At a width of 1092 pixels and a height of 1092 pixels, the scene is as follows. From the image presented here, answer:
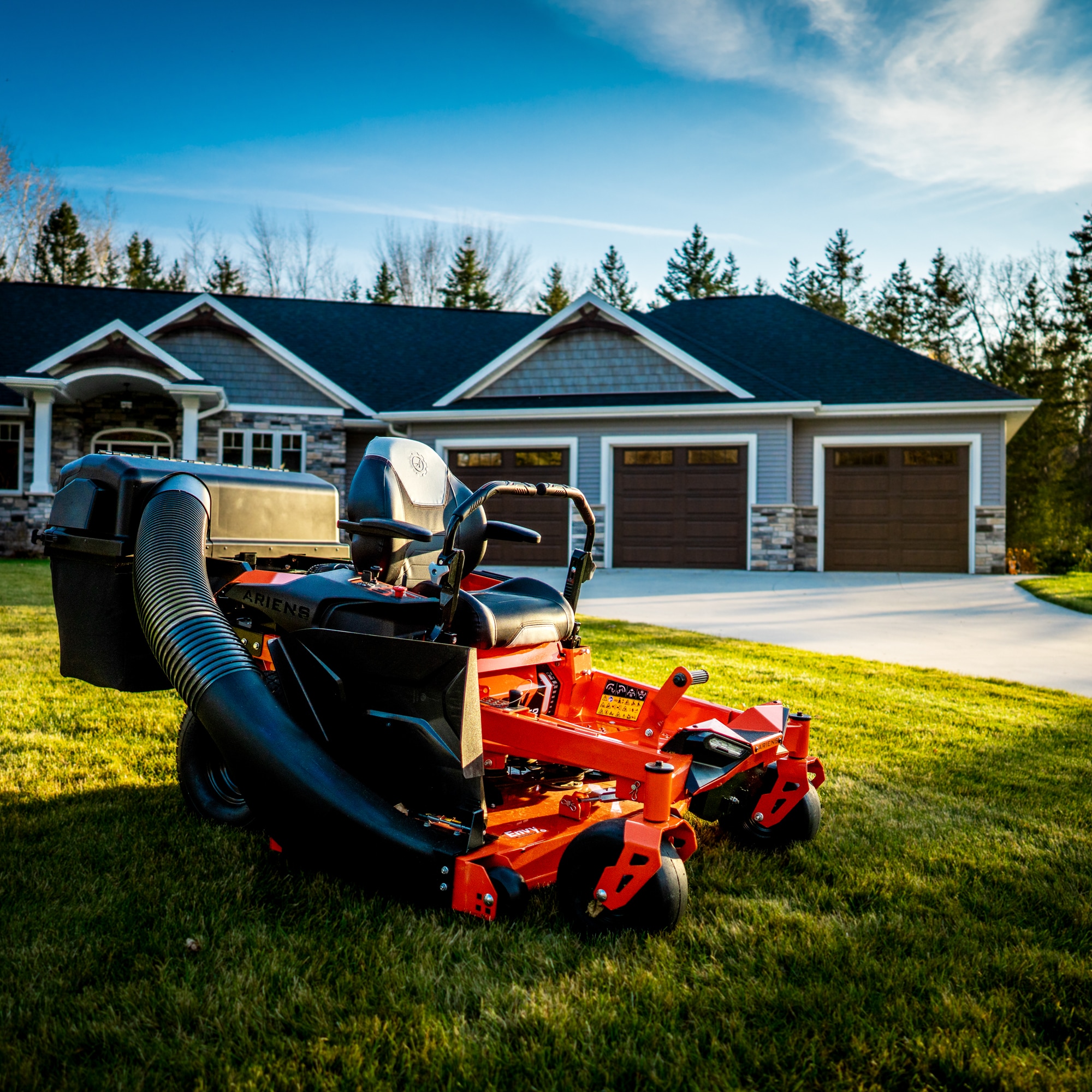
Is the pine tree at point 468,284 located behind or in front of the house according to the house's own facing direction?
behind

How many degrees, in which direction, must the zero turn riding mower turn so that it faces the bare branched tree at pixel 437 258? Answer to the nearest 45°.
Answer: approximately 135° to its left

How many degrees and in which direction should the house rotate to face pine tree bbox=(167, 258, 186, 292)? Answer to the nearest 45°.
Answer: approximately 135° to its right

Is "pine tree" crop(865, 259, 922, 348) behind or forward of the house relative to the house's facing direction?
behind

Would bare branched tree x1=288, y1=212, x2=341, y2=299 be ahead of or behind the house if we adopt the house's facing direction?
behind

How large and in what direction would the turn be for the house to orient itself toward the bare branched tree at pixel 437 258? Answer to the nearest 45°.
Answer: approximately 180°

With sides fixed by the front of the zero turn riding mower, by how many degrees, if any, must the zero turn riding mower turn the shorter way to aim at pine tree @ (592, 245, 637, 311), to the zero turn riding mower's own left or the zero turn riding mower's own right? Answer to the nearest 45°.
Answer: approximately 135° to the zero turn riding mower's own left

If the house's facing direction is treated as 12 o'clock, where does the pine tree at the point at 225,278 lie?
The pine tree is roughly at 5 o'clock from the house.

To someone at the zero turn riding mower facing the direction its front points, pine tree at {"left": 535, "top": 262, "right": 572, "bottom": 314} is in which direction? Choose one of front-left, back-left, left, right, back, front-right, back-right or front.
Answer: back-left

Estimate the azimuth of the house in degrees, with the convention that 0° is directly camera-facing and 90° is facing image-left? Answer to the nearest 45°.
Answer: approximately 0°
